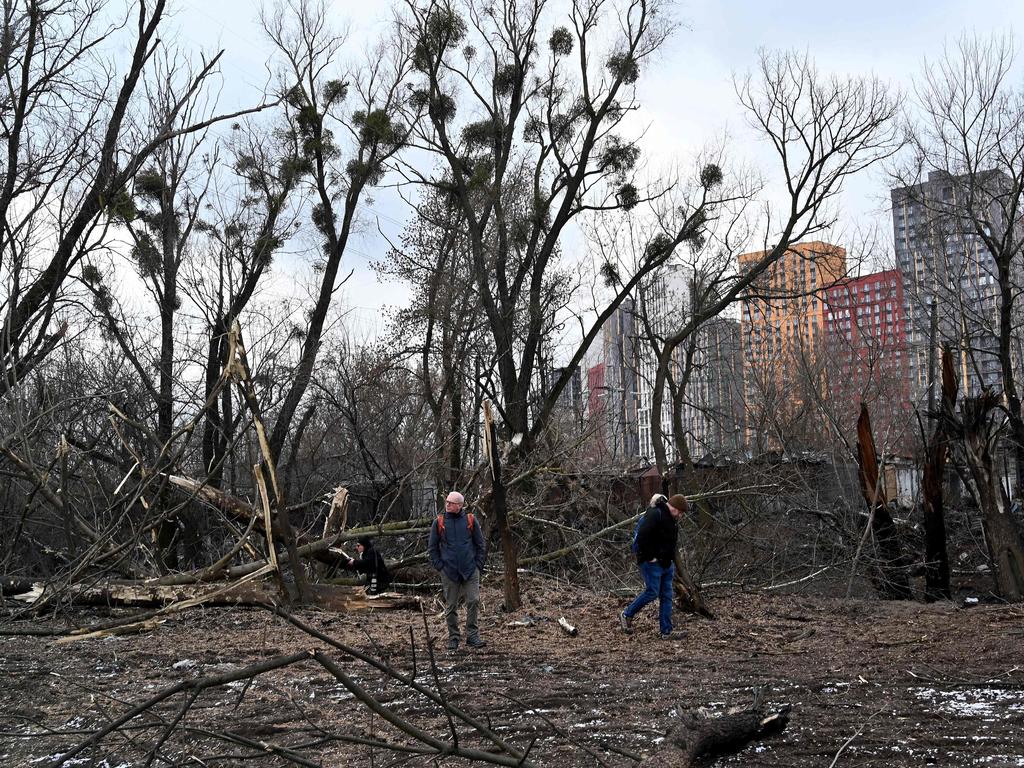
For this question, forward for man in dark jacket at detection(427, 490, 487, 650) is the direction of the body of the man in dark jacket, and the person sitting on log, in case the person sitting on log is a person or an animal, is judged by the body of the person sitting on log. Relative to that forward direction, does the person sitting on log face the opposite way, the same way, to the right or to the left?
to the right

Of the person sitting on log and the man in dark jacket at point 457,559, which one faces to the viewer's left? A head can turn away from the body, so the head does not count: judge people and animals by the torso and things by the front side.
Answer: the person sitting on log

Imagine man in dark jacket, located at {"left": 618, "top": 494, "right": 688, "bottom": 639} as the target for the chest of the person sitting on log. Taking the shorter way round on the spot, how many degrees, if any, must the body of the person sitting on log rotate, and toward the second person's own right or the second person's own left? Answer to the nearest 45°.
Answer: approximately 135° to the second person's own left

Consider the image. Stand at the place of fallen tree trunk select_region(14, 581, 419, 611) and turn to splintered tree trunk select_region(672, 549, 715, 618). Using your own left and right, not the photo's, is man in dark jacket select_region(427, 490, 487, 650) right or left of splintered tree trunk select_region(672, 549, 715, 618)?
right

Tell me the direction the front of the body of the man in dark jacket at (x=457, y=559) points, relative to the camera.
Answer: toward the camera

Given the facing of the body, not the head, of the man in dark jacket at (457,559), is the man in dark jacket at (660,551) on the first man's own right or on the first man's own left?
on the first man's own left

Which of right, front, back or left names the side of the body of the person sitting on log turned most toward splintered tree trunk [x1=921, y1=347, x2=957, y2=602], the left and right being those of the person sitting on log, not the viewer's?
back

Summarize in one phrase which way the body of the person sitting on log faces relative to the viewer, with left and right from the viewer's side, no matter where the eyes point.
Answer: facing to the left of the viewer

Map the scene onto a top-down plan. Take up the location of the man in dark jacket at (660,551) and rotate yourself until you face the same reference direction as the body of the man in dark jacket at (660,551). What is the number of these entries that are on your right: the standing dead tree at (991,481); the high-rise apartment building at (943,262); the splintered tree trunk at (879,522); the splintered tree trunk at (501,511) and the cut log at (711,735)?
1

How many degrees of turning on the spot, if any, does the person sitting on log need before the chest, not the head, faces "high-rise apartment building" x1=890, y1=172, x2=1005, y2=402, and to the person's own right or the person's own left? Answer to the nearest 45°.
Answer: approximately 135° to the person's own right
